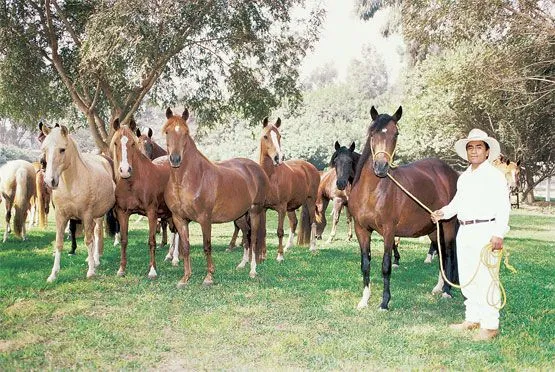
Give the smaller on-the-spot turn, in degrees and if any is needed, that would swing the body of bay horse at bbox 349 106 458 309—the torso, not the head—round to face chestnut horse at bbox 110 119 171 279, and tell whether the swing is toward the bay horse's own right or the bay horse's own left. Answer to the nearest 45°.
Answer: approximately 45° to the bay horse's own right

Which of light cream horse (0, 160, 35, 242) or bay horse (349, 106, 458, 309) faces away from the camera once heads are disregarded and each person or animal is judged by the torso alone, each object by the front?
the light cream horse

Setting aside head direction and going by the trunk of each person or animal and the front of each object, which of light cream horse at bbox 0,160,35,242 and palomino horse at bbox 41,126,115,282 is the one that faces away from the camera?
the light cream horse

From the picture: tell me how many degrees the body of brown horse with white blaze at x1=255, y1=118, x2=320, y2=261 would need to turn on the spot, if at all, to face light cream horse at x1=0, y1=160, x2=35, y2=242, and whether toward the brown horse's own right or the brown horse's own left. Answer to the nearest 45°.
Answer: approximately 45° to the brown horse's own right

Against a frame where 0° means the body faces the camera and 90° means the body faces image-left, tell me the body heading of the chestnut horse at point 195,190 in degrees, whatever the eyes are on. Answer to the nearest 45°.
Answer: approximately 45°

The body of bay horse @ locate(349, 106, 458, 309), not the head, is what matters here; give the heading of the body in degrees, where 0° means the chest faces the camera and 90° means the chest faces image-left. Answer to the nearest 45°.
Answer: approximately 45°

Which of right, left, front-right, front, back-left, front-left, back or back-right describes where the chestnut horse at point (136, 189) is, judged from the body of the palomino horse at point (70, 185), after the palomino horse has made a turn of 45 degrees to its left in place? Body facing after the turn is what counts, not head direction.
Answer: left

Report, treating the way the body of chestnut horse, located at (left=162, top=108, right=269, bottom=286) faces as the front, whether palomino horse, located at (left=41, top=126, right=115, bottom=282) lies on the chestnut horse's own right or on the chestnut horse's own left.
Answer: on the chestnut horse's own right

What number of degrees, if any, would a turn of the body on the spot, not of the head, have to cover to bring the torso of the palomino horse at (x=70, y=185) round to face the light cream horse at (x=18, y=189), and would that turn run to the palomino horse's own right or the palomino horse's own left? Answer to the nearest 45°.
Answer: approximately 135° to the palomino horse's own right

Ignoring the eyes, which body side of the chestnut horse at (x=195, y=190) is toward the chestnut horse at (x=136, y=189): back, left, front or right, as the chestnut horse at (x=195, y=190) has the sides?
right

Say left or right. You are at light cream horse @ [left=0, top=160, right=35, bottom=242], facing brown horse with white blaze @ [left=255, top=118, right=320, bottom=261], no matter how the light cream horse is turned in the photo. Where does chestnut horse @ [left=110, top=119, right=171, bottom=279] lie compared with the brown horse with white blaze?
right

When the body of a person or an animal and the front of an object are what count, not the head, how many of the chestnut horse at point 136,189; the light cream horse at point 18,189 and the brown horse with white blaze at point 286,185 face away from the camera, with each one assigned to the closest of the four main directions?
1

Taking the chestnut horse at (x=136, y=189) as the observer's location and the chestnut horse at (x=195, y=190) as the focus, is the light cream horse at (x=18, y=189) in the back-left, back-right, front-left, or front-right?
back-left

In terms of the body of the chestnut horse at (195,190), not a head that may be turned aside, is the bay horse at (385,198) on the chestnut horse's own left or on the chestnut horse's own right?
on the chestnut horse's own left

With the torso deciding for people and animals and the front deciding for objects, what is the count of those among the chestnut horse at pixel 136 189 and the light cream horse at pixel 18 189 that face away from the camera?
1

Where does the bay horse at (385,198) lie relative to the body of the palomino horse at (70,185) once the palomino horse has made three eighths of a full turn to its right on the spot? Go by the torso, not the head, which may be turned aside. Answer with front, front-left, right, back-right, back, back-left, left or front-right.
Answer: back-right
